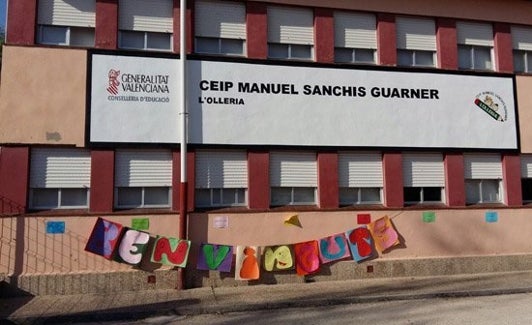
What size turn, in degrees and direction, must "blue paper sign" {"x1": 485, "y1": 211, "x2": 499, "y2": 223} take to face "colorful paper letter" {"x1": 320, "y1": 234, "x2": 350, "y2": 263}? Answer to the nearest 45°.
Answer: approximately 45° to its right

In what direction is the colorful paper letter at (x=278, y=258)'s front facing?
toward the camera

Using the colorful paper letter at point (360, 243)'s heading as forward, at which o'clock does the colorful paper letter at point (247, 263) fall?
the colorful paper letter at point (247, 263) is roughly at 2 o'clock from the colorful paper letter at point (360, 243).

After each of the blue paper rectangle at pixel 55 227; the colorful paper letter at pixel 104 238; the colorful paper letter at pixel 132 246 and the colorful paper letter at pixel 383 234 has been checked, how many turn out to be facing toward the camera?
4

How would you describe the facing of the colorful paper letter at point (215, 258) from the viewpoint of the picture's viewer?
facing the viewer

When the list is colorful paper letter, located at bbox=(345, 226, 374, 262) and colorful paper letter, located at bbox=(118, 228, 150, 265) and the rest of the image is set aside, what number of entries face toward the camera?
2

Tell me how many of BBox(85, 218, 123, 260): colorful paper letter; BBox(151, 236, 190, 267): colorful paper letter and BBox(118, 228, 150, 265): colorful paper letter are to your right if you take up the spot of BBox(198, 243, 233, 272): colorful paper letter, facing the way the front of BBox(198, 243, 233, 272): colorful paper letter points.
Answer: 3

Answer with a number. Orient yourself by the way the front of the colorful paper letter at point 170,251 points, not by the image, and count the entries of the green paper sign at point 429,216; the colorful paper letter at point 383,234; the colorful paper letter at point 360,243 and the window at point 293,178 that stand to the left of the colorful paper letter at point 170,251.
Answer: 4

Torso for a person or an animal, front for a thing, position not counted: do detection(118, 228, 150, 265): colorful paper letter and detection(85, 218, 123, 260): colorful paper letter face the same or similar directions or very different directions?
same or similar directions

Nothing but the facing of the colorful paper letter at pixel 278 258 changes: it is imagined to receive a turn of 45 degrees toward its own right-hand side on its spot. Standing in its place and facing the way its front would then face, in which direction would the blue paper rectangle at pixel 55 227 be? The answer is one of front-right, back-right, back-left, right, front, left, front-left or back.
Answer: front-right

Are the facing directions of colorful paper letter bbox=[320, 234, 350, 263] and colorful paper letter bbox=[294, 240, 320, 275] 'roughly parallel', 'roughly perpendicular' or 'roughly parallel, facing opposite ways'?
roughly parallel

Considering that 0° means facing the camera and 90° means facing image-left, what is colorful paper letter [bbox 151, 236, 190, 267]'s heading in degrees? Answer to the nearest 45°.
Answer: approximately 0°

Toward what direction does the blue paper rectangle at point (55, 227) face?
toward the camera

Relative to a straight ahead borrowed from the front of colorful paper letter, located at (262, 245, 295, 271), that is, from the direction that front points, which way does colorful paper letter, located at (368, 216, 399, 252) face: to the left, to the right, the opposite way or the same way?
the same way
